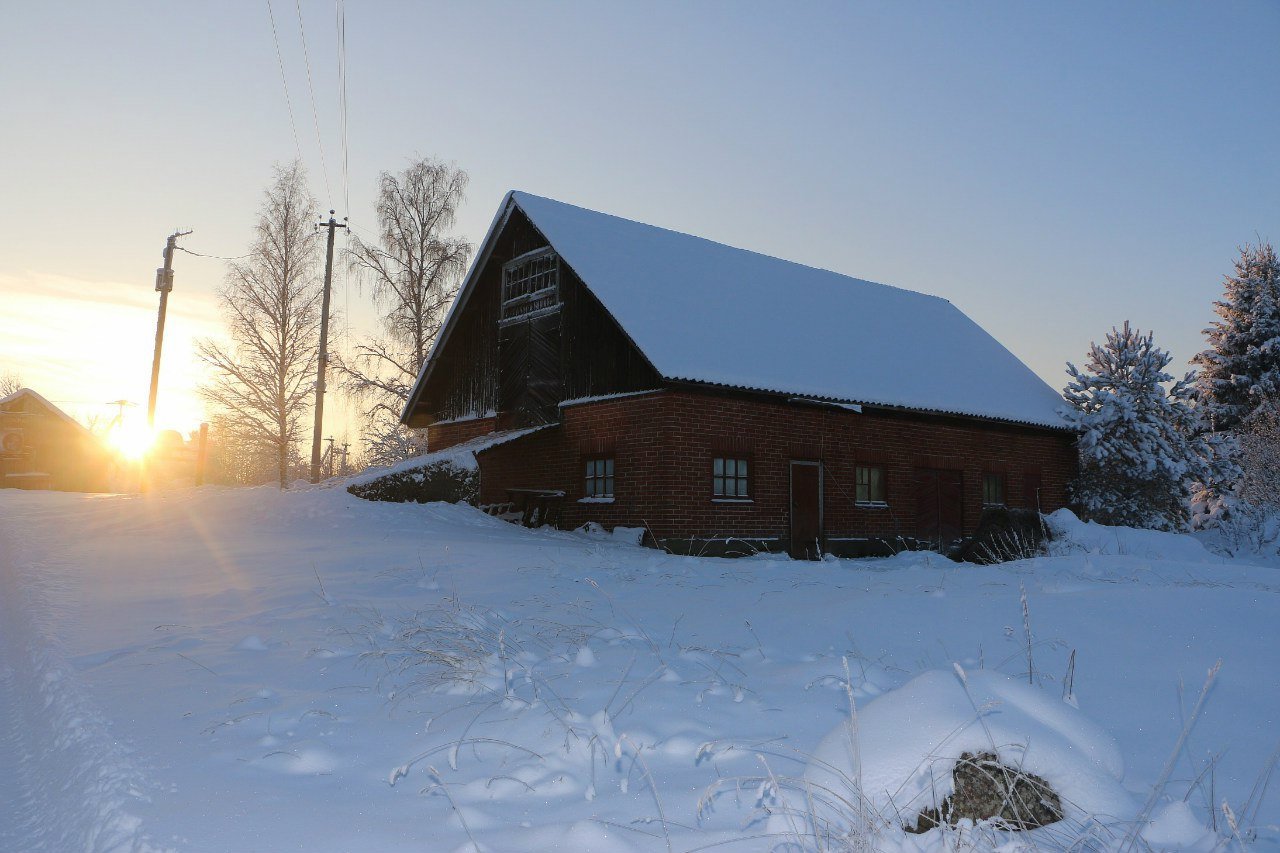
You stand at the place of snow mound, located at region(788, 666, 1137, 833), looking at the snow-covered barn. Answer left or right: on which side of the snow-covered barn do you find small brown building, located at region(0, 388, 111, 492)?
left

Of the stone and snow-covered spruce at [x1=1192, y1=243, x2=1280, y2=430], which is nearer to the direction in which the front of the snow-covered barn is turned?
the stone

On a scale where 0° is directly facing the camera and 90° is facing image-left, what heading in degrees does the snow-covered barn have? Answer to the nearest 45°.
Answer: approximately 315°

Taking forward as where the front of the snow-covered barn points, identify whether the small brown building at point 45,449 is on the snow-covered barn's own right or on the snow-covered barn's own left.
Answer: on the snow-covered barn's own right

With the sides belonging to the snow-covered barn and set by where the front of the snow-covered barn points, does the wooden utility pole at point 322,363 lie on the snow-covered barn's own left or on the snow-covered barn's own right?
on the snow-covered barn's own right

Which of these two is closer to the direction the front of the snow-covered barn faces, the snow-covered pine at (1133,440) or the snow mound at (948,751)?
the snow mound
